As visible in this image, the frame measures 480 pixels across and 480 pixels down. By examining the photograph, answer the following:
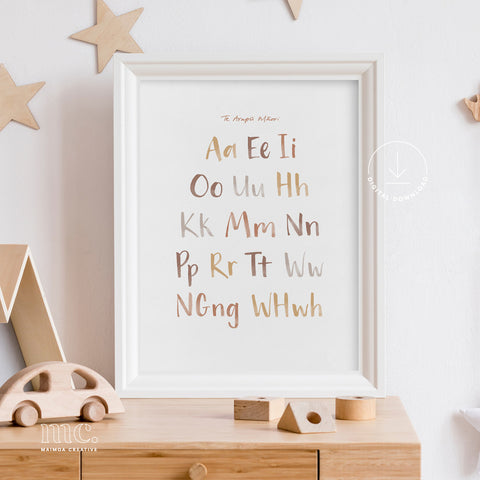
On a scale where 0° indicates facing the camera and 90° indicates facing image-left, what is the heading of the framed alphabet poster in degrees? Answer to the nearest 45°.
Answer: approximately 0°

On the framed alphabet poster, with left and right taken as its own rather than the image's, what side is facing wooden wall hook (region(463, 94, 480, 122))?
left

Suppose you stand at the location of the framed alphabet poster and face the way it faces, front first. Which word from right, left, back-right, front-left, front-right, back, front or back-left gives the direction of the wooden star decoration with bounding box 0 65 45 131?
right

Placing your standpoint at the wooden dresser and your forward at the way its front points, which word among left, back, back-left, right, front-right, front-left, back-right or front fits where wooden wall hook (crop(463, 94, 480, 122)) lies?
back-left
